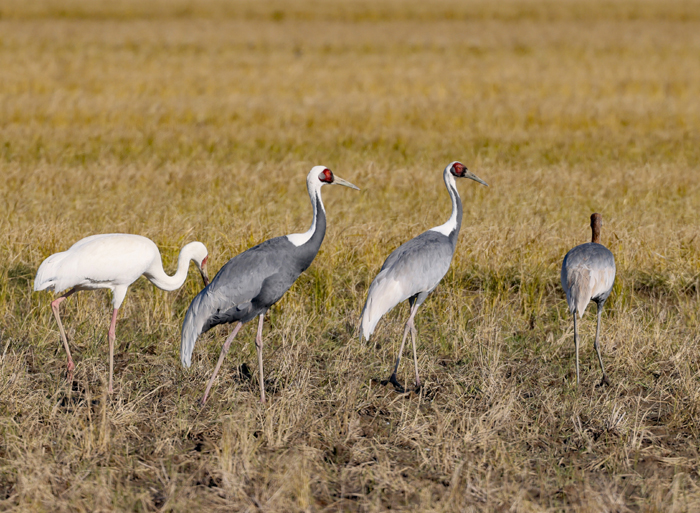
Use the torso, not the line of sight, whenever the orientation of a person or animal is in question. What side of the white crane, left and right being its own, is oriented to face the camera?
right

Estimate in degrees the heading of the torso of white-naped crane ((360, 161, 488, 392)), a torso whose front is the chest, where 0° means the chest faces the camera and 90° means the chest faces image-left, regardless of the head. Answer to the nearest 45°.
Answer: approximately 270°

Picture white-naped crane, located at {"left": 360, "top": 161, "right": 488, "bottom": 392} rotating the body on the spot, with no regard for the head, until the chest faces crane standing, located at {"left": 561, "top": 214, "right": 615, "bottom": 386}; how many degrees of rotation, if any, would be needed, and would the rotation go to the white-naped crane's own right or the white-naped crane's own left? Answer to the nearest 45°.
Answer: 0° — it already faces it

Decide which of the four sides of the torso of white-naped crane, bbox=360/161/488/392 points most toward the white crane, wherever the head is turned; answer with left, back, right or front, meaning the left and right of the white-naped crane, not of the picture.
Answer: back

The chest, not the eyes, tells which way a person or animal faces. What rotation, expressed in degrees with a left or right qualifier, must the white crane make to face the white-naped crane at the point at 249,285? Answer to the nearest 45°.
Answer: approximately 45° to its right

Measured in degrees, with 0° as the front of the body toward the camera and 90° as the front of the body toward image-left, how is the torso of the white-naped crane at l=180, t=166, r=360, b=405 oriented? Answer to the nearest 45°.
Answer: approximately 270°
